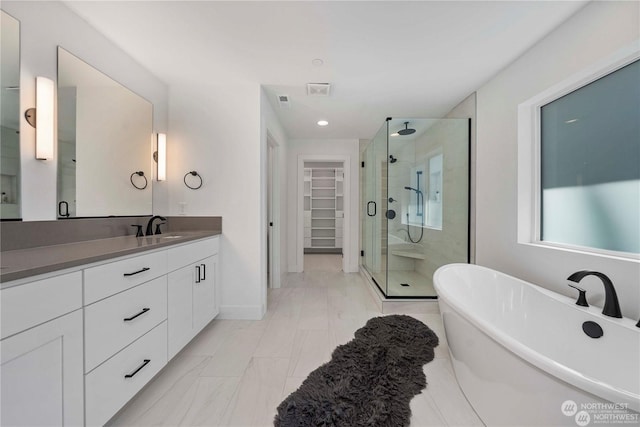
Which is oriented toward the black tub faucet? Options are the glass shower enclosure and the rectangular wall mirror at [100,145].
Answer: the rectangular wall mirror

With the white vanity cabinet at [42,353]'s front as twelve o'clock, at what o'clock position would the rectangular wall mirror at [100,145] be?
The rectangular wall mirror is roughly at 8 o'clock from the white vanity cabinet.

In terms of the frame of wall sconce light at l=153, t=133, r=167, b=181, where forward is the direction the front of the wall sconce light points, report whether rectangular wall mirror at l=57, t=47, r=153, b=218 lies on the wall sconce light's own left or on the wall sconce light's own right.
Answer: on the wall sconce light's own right

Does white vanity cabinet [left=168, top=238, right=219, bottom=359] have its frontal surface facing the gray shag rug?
yes

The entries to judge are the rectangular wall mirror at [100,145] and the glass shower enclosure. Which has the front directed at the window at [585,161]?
the rectangular wall mirror

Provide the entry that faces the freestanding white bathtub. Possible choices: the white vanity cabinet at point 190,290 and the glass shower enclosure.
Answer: the white vanity cabinet

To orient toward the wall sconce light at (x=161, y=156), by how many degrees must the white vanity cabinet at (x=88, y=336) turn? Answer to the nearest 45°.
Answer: approximately 135° to its left

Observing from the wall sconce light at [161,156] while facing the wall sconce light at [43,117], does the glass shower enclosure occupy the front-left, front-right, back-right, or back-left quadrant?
back-left

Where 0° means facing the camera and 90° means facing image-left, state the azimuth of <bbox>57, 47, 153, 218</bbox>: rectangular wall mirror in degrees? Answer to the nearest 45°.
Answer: approximately 315°

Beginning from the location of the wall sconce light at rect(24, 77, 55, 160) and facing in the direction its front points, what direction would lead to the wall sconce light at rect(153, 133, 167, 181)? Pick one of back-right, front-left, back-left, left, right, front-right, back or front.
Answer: left

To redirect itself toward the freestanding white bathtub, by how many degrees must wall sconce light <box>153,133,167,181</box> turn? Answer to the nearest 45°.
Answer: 0° — it already faces it

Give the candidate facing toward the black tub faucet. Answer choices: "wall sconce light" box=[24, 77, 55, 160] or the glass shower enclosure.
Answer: the wall sconce light

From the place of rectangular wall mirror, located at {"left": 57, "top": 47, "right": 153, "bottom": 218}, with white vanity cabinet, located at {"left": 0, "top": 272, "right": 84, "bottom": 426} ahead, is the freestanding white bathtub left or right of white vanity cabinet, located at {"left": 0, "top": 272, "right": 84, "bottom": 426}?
left
